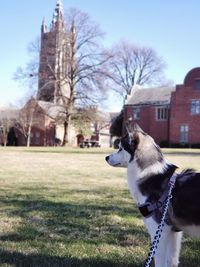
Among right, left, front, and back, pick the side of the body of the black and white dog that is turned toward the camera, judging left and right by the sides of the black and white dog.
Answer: left
